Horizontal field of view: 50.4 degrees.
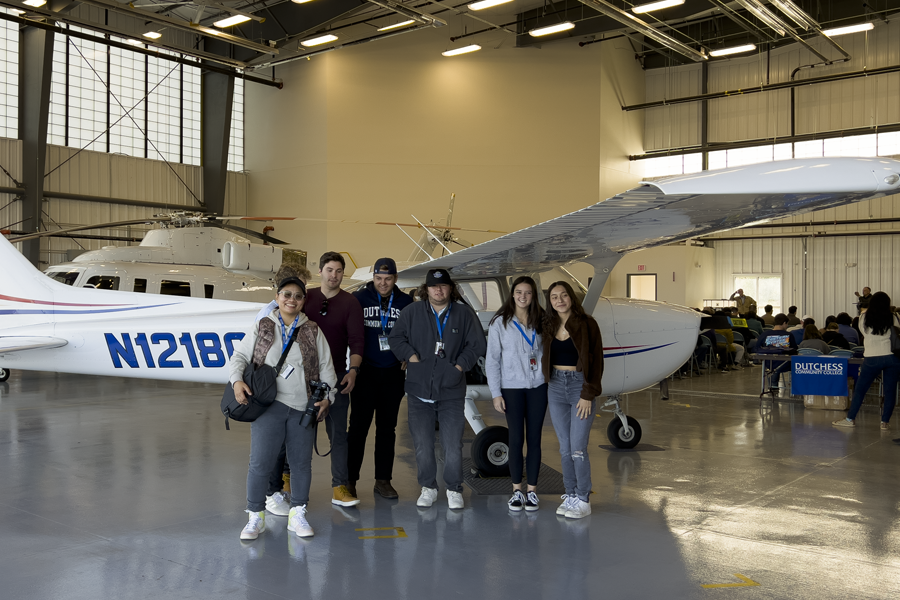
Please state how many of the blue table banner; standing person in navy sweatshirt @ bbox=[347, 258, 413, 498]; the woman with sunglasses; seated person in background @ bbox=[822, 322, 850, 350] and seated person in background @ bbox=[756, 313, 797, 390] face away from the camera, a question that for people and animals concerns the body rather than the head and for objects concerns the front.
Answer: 2

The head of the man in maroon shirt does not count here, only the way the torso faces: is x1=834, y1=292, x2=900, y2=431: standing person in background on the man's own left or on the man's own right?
on the man's own left

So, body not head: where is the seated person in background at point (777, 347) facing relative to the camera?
away from the camera

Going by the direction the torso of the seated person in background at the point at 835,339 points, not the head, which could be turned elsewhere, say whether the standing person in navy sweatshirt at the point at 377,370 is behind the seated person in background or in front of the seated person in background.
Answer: behind

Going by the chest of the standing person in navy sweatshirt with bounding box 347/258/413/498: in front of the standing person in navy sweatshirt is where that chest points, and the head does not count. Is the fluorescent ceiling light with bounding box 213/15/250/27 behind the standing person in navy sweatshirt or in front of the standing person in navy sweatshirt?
behind
